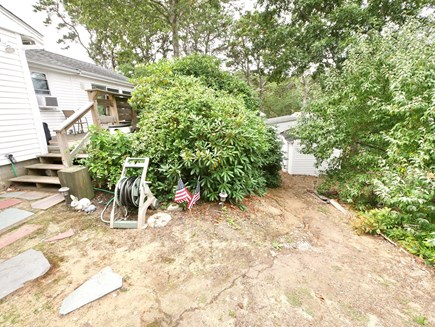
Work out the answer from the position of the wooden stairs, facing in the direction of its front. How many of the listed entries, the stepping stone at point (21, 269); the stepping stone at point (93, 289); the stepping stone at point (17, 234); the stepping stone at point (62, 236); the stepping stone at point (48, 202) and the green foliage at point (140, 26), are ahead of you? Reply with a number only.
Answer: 5

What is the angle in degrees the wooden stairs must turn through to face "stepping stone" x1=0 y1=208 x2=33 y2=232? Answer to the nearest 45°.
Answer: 0° — it already faces it

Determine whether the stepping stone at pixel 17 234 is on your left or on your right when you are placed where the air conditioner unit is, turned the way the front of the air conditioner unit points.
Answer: on your right

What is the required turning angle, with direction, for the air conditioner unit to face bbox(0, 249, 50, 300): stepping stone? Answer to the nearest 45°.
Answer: approximately 45° to its right

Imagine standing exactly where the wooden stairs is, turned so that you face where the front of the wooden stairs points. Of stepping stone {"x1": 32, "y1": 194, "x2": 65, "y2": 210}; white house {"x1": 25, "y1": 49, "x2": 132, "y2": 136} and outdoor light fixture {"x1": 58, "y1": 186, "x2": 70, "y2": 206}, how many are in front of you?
2

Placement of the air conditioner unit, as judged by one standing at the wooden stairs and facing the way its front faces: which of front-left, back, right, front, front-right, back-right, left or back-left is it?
back

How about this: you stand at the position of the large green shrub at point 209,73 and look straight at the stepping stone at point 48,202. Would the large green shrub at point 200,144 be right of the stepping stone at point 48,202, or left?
left

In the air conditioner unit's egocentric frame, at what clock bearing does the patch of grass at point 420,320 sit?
The patch of grass is roughly at 1 o'clock from the air conditioner unit.

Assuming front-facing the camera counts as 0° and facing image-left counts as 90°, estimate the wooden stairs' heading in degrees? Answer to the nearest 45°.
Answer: approximately 0°

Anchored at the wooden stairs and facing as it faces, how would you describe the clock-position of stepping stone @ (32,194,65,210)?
The stepping stone is roughly at 12 o'clock from the wooden stairs.
